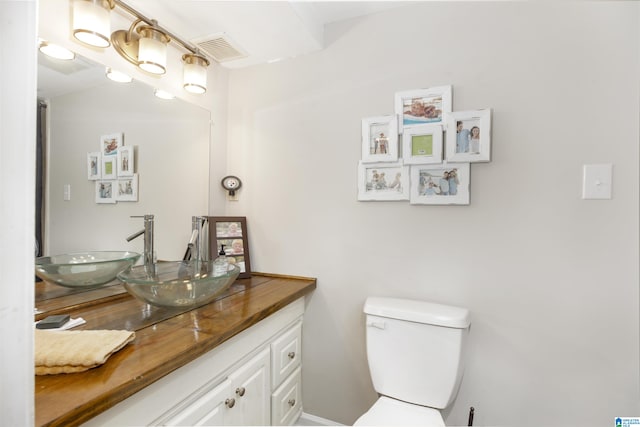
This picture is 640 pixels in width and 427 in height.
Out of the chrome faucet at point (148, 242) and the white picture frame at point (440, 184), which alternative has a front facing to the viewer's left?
the chrome faucet

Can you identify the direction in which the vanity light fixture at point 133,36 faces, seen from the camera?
facing the viewer and to the right of the viewer

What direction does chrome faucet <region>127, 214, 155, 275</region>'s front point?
to the viewer's left

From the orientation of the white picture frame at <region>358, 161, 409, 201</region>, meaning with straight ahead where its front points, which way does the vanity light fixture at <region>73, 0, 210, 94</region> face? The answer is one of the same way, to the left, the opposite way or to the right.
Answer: to the left

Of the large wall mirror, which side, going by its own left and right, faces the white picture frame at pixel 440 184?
front

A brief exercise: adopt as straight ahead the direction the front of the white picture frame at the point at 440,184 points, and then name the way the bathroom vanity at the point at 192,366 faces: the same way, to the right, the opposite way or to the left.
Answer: to the left

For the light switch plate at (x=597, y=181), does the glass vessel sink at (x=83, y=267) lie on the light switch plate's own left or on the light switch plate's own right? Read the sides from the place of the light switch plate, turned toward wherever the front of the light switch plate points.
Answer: on the light switch plate's own right

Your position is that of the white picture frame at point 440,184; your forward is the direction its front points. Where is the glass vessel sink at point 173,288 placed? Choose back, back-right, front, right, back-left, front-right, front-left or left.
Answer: front-right

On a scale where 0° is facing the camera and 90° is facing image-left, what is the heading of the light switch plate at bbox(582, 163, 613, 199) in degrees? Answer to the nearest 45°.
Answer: approximately 0°

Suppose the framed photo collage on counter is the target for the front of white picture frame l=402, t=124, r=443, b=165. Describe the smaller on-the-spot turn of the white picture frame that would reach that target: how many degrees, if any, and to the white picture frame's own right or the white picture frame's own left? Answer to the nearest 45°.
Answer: approximately 90° to the white picture frame's own right

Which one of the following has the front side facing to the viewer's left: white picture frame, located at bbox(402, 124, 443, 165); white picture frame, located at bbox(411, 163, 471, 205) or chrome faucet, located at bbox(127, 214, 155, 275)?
the chrome faucet
